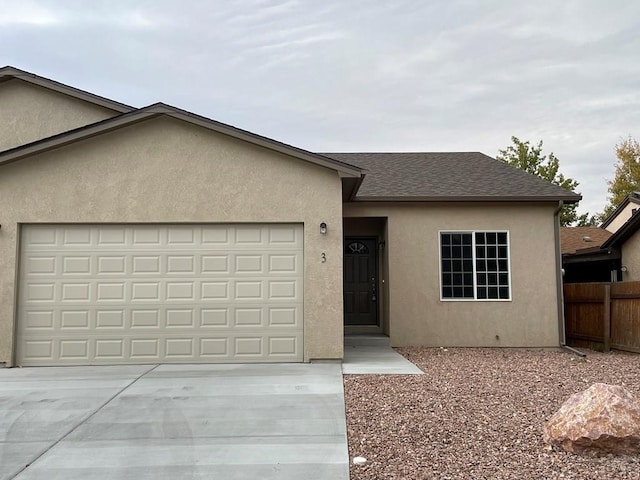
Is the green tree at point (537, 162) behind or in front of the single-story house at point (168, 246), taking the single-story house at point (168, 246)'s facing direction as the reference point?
behind

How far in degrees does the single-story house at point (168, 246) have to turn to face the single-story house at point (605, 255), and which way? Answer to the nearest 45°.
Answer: approximately 135° to its left

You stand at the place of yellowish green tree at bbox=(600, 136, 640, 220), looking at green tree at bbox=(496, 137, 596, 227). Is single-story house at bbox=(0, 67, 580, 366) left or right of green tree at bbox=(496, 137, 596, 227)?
left

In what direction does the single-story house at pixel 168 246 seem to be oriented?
toward the camera

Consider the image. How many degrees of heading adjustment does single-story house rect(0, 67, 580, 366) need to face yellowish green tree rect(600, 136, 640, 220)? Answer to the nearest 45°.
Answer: approximately 135° to its left

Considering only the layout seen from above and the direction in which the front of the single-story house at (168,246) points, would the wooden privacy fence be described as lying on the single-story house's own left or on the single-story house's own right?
on the single-story house's own left
